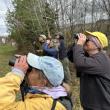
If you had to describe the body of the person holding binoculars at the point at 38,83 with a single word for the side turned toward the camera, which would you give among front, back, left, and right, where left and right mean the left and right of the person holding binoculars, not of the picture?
left

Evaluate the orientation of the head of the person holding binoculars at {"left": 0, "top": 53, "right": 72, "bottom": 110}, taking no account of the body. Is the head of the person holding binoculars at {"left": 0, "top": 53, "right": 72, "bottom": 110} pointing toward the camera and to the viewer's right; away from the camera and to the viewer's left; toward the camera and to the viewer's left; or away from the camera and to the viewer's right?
away from the camera and to the viewer's left

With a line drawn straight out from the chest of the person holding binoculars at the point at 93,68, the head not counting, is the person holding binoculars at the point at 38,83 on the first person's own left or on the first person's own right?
on the first person's own left

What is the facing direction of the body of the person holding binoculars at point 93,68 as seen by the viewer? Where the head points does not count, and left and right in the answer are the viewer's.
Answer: facing to the left of the viewer

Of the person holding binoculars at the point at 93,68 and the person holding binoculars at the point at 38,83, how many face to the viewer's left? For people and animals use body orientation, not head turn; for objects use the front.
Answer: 2
